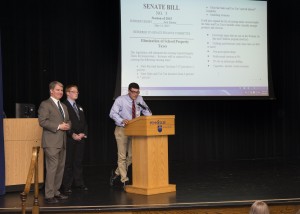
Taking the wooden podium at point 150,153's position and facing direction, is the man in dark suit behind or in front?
behind

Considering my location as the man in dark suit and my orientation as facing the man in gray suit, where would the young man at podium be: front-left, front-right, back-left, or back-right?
back-left

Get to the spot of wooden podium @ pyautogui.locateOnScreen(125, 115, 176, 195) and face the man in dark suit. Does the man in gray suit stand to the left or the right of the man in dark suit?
left

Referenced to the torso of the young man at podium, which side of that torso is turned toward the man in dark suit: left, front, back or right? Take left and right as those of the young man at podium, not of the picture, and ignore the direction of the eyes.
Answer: right

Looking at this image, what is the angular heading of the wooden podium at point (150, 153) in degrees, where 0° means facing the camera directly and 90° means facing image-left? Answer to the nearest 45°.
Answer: approximately 315°

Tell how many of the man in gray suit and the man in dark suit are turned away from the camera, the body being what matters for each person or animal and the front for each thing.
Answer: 0

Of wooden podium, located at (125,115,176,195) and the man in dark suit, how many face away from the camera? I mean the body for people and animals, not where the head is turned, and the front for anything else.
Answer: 0

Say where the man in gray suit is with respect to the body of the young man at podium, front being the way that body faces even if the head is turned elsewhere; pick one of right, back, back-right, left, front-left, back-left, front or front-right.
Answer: right
